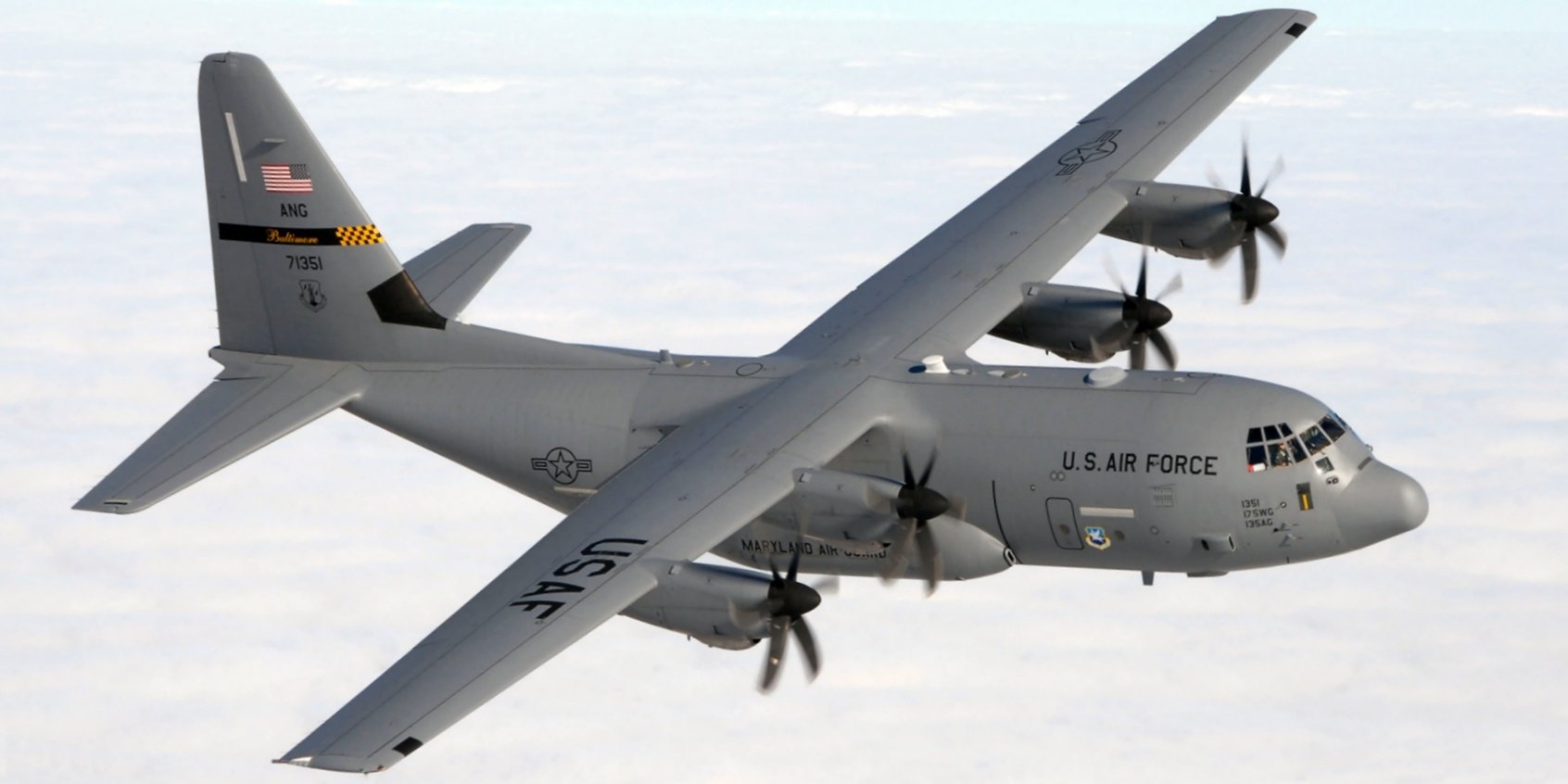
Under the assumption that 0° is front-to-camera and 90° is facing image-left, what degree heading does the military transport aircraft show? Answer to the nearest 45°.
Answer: approximately 315°
